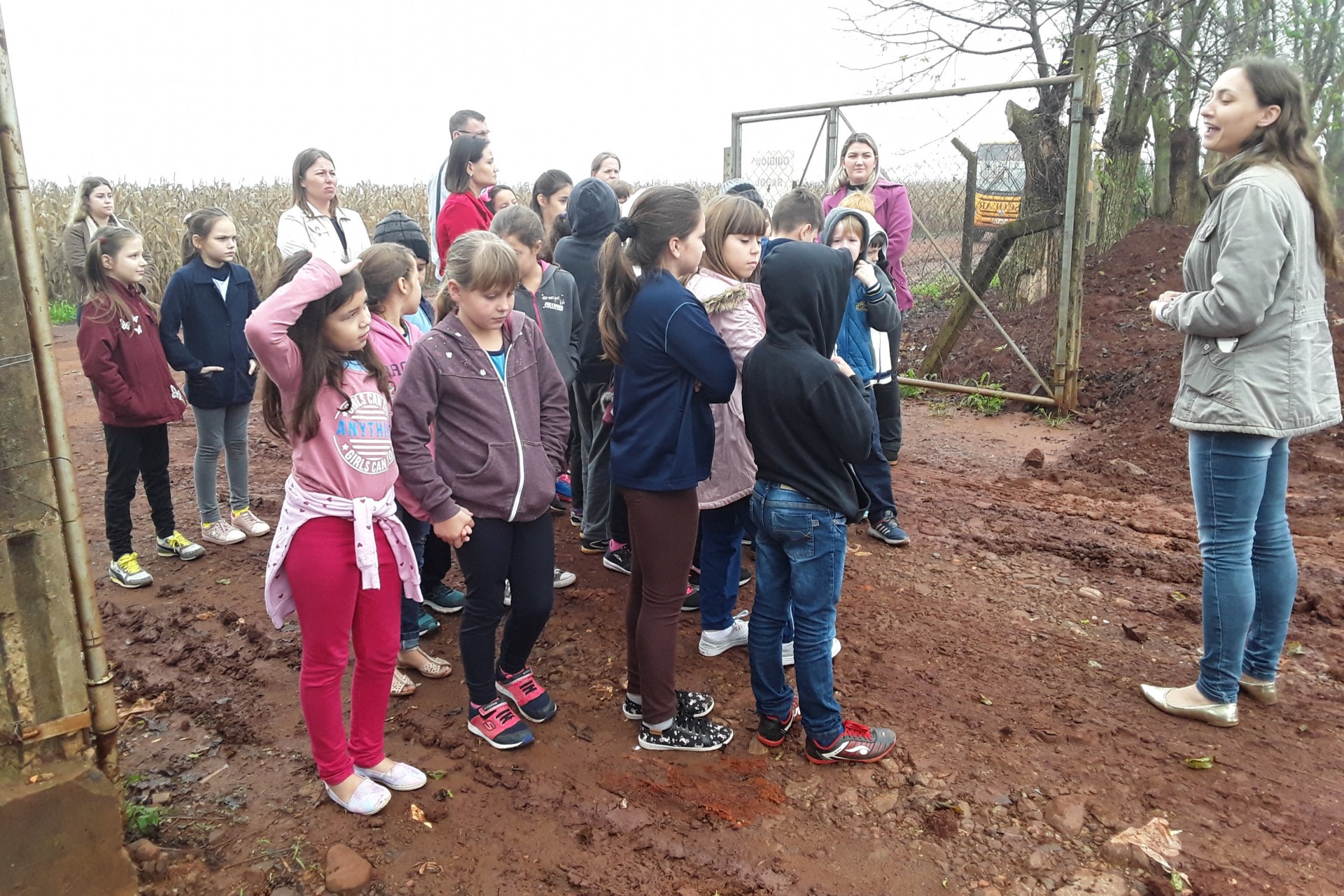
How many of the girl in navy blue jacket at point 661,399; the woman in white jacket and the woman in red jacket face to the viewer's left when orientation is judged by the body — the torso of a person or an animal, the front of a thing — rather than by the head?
0

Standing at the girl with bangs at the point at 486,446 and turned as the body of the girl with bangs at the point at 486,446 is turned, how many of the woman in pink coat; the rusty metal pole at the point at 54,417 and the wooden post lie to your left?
2

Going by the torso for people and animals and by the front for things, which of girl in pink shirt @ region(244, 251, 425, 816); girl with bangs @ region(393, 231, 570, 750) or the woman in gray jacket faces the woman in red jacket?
the woman in gray jacket

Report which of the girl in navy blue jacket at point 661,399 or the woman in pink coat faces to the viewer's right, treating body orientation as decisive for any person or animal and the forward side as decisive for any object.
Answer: the girl in navy blue jacket

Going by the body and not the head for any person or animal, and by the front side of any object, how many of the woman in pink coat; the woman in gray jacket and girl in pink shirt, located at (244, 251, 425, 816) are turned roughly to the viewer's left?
1

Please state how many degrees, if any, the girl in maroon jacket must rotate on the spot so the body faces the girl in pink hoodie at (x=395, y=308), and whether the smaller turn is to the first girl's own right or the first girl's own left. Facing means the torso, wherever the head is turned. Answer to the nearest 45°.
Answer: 0° — they already face them

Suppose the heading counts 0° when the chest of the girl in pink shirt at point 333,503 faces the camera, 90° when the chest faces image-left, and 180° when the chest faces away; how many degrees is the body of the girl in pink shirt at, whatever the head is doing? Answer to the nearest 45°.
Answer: approximately 315°

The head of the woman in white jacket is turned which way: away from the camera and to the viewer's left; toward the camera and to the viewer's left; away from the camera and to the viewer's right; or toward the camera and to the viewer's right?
toward the camera and to the viewer's right

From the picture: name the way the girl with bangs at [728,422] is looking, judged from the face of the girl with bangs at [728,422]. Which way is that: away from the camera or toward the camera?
toward the camera

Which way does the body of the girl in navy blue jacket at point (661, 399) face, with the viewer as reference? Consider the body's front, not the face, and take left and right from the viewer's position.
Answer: facing to the right of the viewer

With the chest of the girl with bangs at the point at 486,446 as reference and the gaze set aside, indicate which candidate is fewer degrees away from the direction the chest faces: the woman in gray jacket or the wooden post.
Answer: the woman in gray jacket

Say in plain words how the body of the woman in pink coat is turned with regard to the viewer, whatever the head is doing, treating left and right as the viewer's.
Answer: facing the viewer

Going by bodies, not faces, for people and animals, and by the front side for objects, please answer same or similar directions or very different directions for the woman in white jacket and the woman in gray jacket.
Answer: very different directions

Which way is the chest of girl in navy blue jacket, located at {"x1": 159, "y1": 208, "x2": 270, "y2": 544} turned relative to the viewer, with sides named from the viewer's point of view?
facing the viewer and to the right of the viewer

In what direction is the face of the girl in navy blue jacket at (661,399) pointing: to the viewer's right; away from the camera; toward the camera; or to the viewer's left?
to the viewer's right

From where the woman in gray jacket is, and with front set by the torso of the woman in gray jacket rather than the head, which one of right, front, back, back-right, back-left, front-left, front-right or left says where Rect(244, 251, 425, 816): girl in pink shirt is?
front-left
